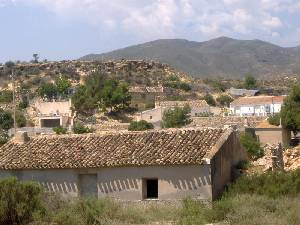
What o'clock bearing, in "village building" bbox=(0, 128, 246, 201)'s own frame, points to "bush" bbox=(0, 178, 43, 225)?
The bush is roughly at 1 o'clock from the village building.

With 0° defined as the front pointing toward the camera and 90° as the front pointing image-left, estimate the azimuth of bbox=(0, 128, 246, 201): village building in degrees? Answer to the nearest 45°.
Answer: approximately 0°
